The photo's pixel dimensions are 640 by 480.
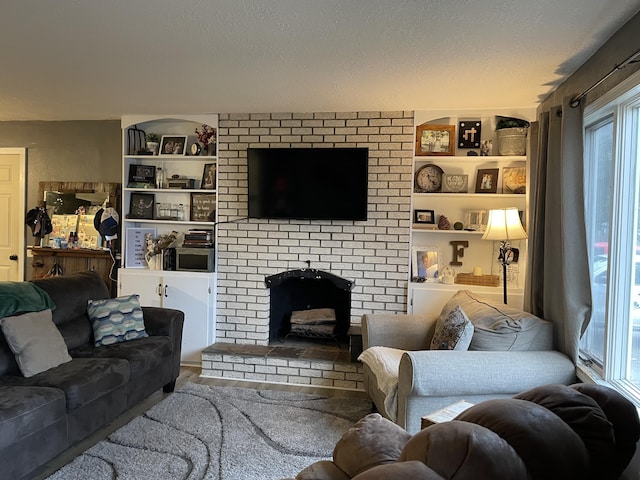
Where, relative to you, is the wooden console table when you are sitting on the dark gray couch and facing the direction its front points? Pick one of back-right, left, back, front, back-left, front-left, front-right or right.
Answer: back-left

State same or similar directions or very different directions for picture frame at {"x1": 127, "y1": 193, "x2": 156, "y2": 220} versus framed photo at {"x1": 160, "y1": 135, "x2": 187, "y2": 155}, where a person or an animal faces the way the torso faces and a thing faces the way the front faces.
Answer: same or similar directions

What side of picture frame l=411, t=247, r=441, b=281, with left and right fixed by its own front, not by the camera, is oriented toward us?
front

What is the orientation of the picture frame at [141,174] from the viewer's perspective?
toward the camera

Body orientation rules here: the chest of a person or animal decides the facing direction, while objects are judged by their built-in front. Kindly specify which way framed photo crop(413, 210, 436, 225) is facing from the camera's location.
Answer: facing the viewer

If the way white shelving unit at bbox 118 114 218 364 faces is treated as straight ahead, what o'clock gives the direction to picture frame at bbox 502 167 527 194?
The picture frame is roughly at 10 o'clock from the white shelving unit.

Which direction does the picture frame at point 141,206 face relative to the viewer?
toward the camera

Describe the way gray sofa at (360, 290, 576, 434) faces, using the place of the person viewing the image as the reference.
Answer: facing the viewer and to the left of the viewer

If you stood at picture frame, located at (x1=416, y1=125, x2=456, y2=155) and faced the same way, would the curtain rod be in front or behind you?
in front

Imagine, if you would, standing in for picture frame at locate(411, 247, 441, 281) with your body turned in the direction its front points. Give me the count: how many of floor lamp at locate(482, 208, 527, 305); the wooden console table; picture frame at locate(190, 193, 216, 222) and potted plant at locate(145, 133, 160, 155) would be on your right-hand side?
3

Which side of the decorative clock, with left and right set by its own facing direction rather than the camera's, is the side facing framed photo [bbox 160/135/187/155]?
right

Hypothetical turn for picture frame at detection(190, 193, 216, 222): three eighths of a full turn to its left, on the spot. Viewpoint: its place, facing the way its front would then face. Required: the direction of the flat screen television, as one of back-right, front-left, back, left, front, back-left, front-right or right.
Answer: right

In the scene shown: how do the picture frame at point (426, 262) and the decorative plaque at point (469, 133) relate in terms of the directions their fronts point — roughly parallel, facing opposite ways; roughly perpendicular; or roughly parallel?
roughly parallel
